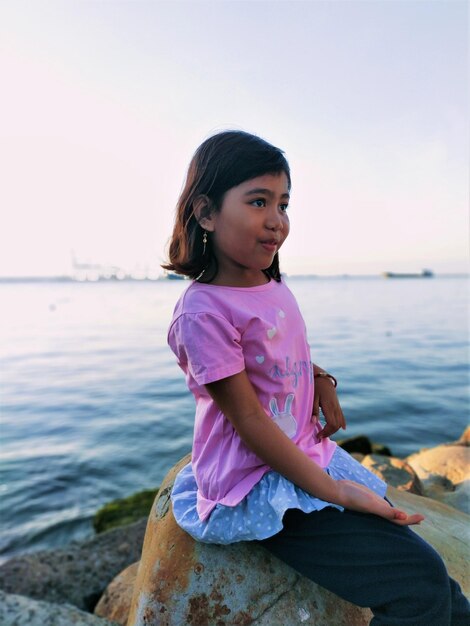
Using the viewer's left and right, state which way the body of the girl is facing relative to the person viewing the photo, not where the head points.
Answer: facing the viewer and to the right of the viewer

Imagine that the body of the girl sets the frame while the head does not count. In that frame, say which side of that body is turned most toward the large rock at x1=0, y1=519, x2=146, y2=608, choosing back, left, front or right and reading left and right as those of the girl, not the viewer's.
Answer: back

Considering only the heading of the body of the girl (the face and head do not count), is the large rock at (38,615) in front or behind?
behind
